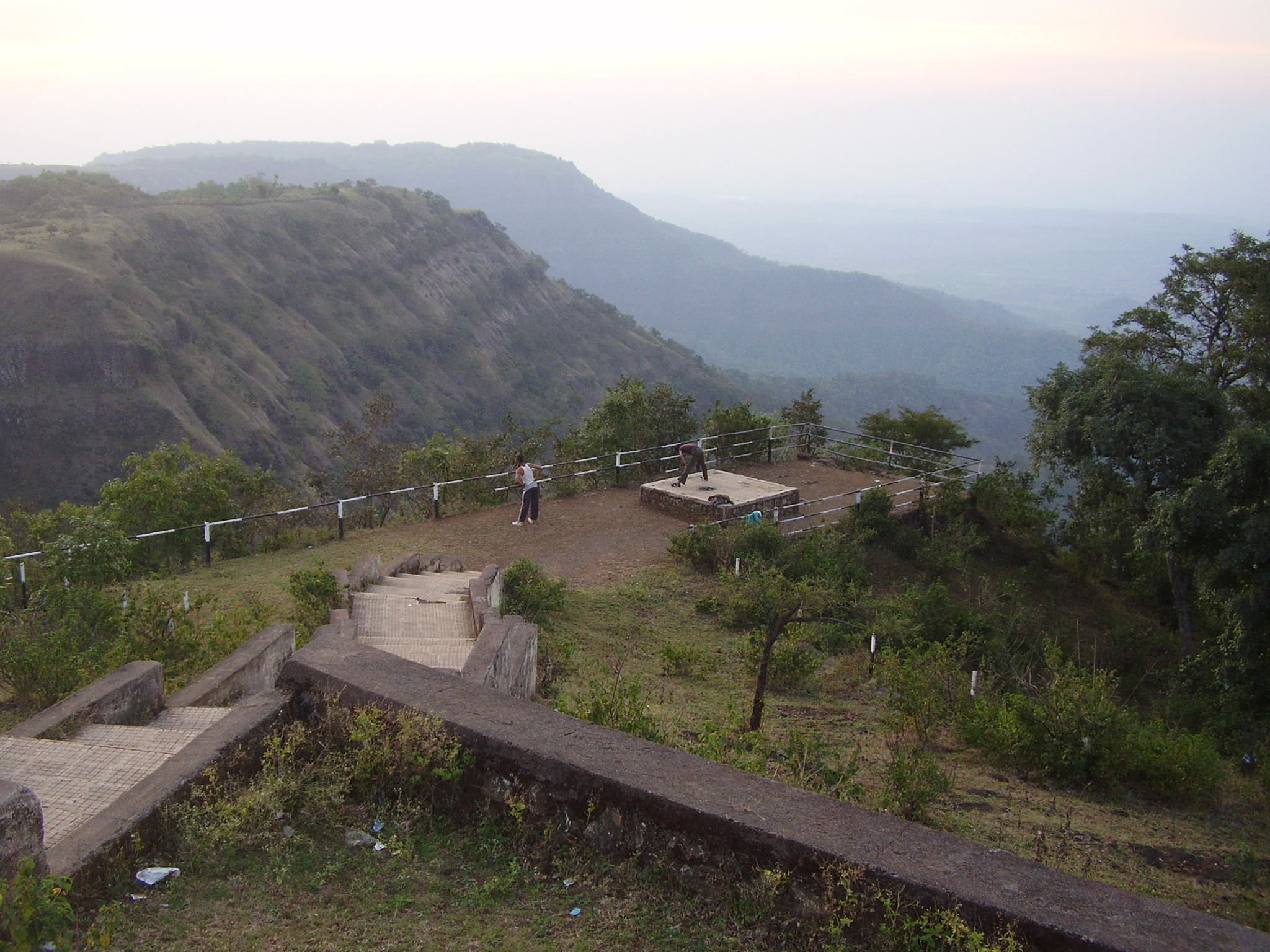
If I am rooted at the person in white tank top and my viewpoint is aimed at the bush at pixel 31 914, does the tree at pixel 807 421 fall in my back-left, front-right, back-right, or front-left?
back-left

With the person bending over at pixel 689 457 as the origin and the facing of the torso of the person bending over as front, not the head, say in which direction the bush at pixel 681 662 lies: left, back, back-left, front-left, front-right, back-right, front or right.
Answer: left

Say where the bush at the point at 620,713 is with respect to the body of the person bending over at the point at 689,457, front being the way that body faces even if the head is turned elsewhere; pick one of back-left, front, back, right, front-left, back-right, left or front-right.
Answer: left

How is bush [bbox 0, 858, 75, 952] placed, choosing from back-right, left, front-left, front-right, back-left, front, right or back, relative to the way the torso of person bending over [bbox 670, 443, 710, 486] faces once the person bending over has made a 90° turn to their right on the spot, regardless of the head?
back

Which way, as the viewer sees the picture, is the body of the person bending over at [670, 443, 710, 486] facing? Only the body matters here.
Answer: to the viewer's left

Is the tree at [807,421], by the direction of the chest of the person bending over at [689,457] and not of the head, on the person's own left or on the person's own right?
on the person's own right

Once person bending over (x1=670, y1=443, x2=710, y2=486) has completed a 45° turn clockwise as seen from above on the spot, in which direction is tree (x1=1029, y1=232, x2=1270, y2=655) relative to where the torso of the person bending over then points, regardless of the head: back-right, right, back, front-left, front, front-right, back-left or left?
back-right

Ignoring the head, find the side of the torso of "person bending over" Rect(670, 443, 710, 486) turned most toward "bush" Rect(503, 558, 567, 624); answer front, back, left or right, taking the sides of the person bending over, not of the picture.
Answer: left
